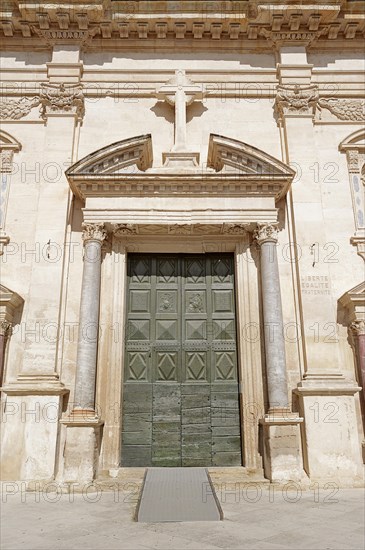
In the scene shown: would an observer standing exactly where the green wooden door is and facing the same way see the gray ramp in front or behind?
in front

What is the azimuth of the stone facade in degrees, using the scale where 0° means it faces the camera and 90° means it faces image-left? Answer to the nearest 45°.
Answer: approximately 0°
